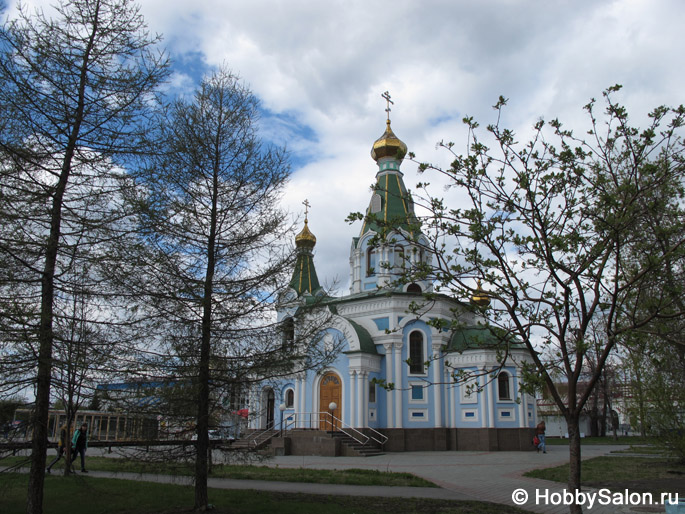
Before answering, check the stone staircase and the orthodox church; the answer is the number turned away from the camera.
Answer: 0

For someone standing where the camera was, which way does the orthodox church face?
facing the viewer and to the left of the viewer

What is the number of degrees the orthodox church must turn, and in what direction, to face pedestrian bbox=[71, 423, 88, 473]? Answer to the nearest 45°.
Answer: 0° — it already faces them

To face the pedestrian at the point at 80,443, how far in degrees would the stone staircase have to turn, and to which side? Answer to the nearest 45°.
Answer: approximately 90° to its right

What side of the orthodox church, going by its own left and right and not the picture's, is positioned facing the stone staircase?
front
